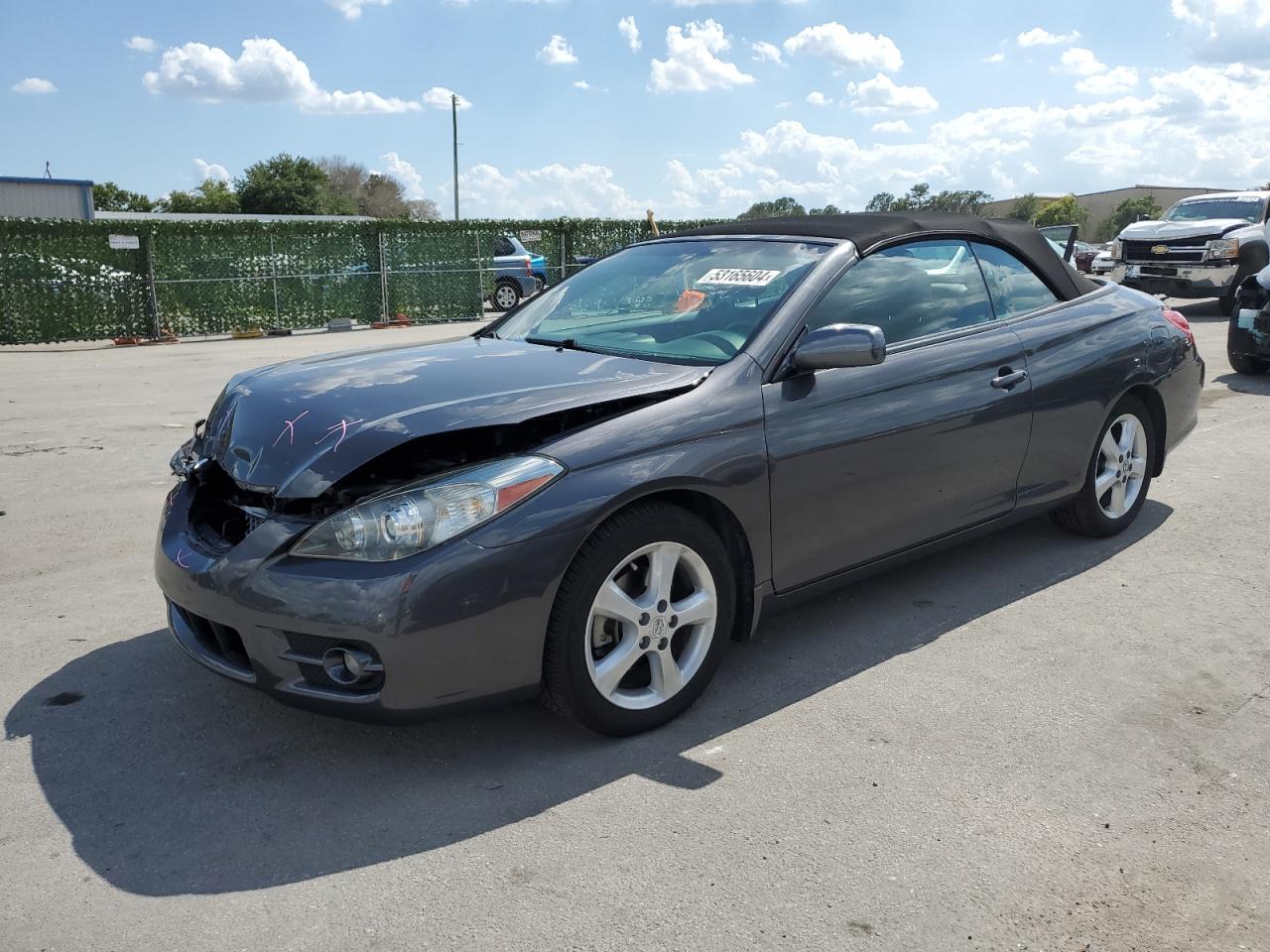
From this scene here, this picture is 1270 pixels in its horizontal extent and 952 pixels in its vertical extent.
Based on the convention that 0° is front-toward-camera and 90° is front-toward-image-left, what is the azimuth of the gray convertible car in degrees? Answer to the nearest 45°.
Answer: approximately 45°

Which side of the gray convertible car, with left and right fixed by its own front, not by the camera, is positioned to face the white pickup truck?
back

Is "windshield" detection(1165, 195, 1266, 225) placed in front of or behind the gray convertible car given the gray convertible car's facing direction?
behind

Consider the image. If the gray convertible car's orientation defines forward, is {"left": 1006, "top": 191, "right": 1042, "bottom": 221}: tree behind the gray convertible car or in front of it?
behind

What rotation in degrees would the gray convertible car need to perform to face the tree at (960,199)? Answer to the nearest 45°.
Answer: approximately 135° to its right
